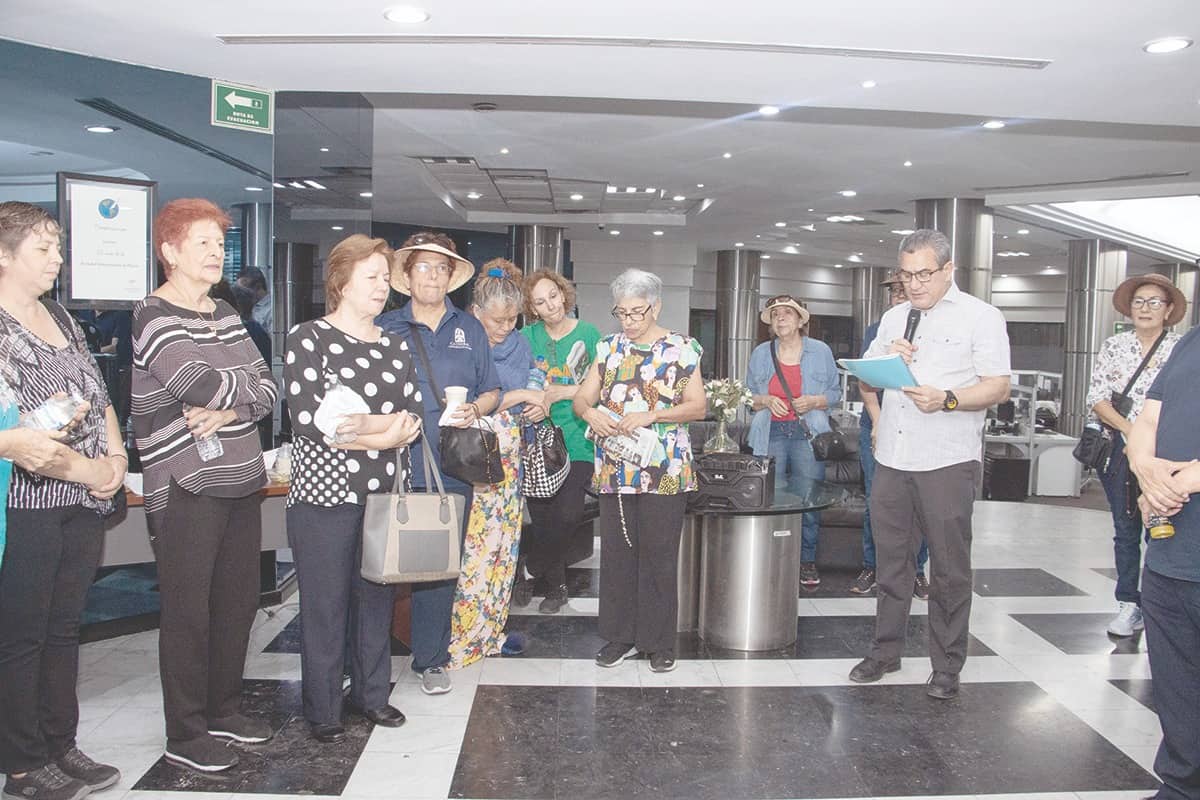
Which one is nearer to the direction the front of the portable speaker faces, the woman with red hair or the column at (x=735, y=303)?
the woman with red hair

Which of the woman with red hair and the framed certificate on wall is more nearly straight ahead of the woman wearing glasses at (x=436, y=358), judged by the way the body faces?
the woman with red hair

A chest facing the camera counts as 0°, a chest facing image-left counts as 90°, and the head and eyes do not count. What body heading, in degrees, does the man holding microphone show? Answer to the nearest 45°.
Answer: approximately 45°

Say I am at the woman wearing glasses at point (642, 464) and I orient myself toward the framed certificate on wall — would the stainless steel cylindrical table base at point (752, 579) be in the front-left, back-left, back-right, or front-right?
back-right

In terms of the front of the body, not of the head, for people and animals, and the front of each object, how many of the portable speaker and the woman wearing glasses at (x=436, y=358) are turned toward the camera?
2

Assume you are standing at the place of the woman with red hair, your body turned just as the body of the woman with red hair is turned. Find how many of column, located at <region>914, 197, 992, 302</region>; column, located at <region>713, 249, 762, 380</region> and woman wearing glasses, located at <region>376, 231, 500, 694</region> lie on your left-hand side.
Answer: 3

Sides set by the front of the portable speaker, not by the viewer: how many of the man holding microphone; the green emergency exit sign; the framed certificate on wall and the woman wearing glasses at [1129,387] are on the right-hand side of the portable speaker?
2

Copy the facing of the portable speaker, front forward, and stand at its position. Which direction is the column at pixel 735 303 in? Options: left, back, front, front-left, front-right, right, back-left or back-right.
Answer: back

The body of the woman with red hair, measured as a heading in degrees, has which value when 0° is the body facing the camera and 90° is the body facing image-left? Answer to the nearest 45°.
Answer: approximately 315°

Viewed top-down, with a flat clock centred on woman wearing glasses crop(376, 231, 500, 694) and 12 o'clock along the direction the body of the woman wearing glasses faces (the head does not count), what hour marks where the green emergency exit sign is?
The green emergency exit sign is roughly at 5 o'clock from the woman wearing glasses.

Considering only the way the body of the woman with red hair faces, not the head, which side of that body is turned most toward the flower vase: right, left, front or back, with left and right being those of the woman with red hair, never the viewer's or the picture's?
left
